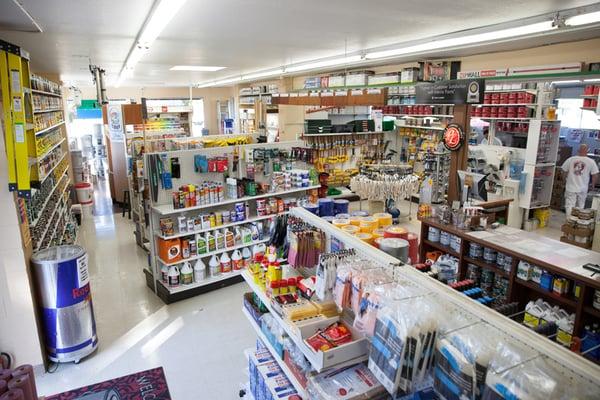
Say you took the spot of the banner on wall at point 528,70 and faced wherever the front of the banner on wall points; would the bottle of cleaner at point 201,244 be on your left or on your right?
on your right

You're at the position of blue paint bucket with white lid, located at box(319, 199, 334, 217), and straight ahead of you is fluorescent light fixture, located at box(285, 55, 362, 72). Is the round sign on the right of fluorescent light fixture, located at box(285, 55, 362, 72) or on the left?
right

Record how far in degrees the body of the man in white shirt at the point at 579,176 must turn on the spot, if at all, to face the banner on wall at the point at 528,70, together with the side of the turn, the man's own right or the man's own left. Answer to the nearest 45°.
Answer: approximately 180°

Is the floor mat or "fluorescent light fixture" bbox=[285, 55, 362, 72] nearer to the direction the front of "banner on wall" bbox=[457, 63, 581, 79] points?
the floor mat

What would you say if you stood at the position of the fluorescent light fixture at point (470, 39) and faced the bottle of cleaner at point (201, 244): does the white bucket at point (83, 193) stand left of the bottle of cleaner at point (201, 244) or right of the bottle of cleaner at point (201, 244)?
right
